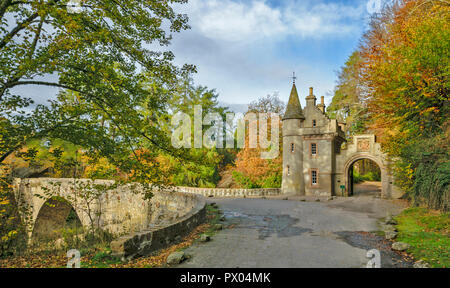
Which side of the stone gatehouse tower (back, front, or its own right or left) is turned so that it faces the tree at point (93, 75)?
front

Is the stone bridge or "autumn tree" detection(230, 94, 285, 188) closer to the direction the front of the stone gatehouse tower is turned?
the stone bridge

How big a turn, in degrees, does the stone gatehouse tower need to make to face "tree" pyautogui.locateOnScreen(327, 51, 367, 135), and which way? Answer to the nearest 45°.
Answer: approximately 180°

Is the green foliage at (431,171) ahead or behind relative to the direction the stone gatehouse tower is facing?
ahead

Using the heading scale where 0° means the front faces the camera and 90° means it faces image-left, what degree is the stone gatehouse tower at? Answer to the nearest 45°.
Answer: approximately 0°

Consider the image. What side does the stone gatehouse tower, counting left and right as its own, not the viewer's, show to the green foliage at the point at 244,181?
right

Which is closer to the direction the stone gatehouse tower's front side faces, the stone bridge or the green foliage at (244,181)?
the stone bridge

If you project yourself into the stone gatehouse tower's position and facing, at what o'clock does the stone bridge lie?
The stone bridge is roughly at 1 o'clock from the stone gatehouse tower.

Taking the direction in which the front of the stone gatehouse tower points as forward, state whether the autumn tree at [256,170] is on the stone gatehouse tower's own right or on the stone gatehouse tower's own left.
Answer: on the stone gatehouse tower's own right
